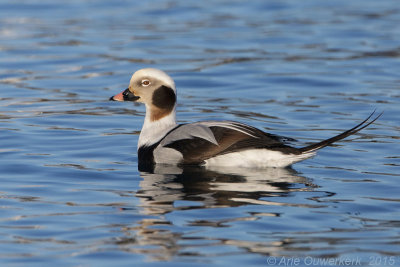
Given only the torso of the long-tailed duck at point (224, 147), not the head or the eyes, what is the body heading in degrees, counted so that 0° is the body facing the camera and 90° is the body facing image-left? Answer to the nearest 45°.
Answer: approximately 90°
